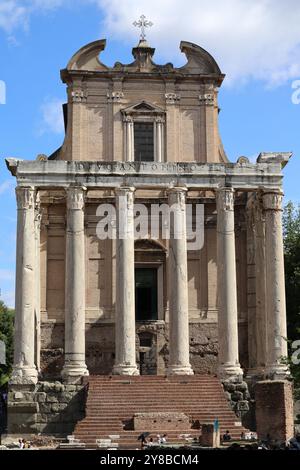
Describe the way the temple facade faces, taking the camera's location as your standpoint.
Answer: facing the viewer

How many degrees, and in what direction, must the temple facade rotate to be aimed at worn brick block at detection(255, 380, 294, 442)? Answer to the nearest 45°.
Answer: approximately 45° to its left
